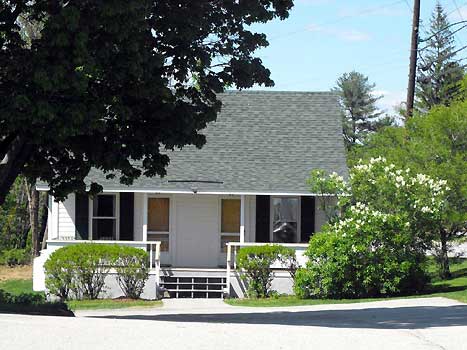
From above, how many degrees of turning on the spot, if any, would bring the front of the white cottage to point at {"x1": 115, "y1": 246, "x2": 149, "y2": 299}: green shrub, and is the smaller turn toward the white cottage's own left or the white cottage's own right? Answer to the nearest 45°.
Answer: approximately 45° to the white cottage's own right

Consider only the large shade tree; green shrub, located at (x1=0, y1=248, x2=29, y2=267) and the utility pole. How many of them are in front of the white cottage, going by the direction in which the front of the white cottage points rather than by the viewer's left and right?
1

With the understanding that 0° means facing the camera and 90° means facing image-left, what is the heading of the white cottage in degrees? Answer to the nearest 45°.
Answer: approximately 0°

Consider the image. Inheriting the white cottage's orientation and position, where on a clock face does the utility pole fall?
The utility pole is roughly at 8 o'clock from the white cottage.

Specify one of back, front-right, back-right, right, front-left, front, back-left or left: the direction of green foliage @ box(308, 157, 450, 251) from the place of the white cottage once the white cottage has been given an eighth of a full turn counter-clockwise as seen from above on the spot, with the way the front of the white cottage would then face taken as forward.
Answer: front

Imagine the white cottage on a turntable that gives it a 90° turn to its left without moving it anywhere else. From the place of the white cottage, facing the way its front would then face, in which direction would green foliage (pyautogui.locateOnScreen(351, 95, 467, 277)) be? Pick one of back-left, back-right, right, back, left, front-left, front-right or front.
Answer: front

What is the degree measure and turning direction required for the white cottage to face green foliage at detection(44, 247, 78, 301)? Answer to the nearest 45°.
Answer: approximately 45° to its right

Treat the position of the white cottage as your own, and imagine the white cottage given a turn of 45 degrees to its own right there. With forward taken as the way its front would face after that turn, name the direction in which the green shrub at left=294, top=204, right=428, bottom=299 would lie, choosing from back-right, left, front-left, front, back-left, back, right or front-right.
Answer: left

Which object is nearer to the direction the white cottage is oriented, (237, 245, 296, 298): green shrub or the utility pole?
the green shrub
